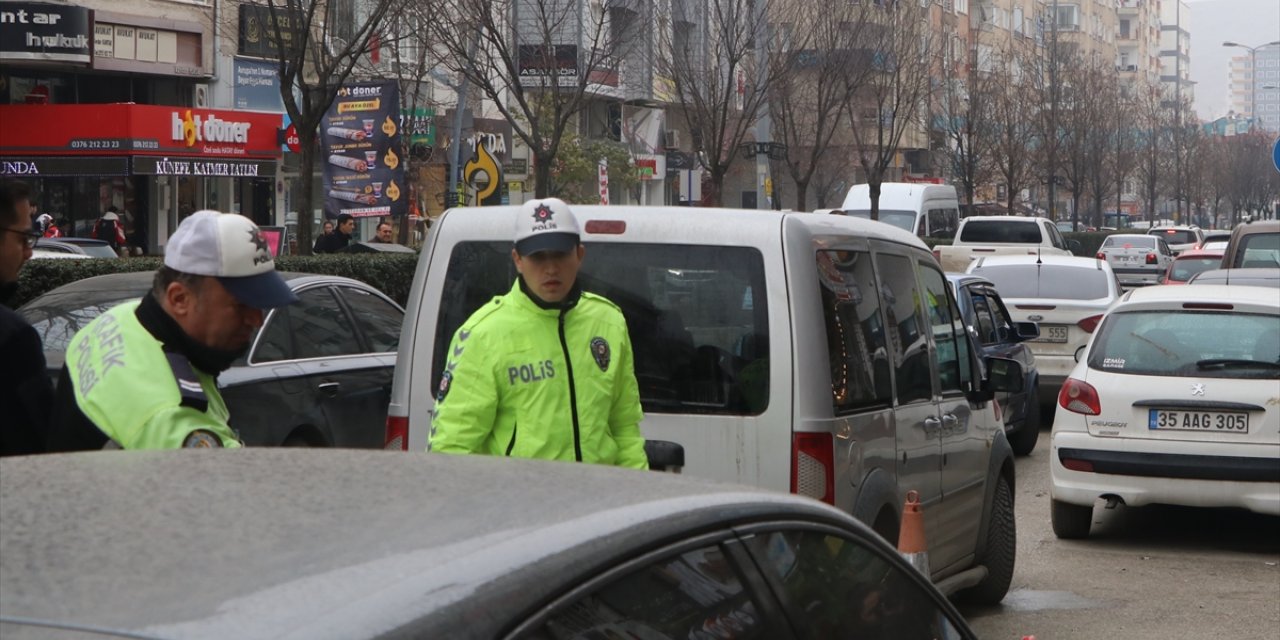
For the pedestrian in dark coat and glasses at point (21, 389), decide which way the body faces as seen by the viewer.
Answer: to the viewer's right

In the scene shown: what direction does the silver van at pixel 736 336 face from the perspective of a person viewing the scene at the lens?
facing away from the viewer and to the right of the viewer

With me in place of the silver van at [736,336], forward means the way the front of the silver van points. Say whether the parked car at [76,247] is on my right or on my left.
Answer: on my left

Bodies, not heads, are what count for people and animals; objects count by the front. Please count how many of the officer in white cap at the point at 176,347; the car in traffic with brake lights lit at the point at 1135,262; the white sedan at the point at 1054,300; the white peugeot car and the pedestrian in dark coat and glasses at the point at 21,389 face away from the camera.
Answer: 3

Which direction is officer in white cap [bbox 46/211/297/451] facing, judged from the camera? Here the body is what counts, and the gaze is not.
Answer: to the viewer's right

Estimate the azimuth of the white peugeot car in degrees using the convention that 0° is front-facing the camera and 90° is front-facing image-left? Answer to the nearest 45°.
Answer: approximately 180°

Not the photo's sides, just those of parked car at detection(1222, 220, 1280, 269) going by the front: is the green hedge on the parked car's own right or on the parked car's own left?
on the parked car's own left

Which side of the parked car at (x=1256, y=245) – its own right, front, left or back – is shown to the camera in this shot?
back

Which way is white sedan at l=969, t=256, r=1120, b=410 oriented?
away from the camera

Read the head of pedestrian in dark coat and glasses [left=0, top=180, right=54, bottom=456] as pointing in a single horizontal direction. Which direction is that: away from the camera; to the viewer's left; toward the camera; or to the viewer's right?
to the viewer's right

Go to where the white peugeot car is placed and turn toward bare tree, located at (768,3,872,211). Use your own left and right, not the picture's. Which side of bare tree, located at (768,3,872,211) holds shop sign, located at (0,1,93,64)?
left

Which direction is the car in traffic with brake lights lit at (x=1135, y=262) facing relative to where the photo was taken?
away from the camera
